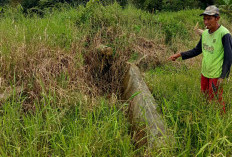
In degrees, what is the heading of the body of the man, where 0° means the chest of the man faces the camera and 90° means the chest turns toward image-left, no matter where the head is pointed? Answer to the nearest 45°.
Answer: approximately 45°

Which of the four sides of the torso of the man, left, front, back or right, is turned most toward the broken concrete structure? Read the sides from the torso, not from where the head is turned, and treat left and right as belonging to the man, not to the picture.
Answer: front

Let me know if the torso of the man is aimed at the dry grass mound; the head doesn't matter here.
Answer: no

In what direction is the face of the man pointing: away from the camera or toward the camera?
toward the camera

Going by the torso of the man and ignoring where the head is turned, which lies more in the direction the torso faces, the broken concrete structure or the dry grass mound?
the broken concrete structure

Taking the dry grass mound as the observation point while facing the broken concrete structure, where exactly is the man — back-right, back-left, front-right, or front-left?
front-left

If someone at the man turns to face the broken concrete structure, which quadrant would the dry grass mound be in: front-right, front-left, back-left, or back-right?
front-right

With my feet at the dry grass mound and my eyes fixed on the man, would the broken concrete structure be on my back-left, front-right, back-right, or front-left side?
front-right
